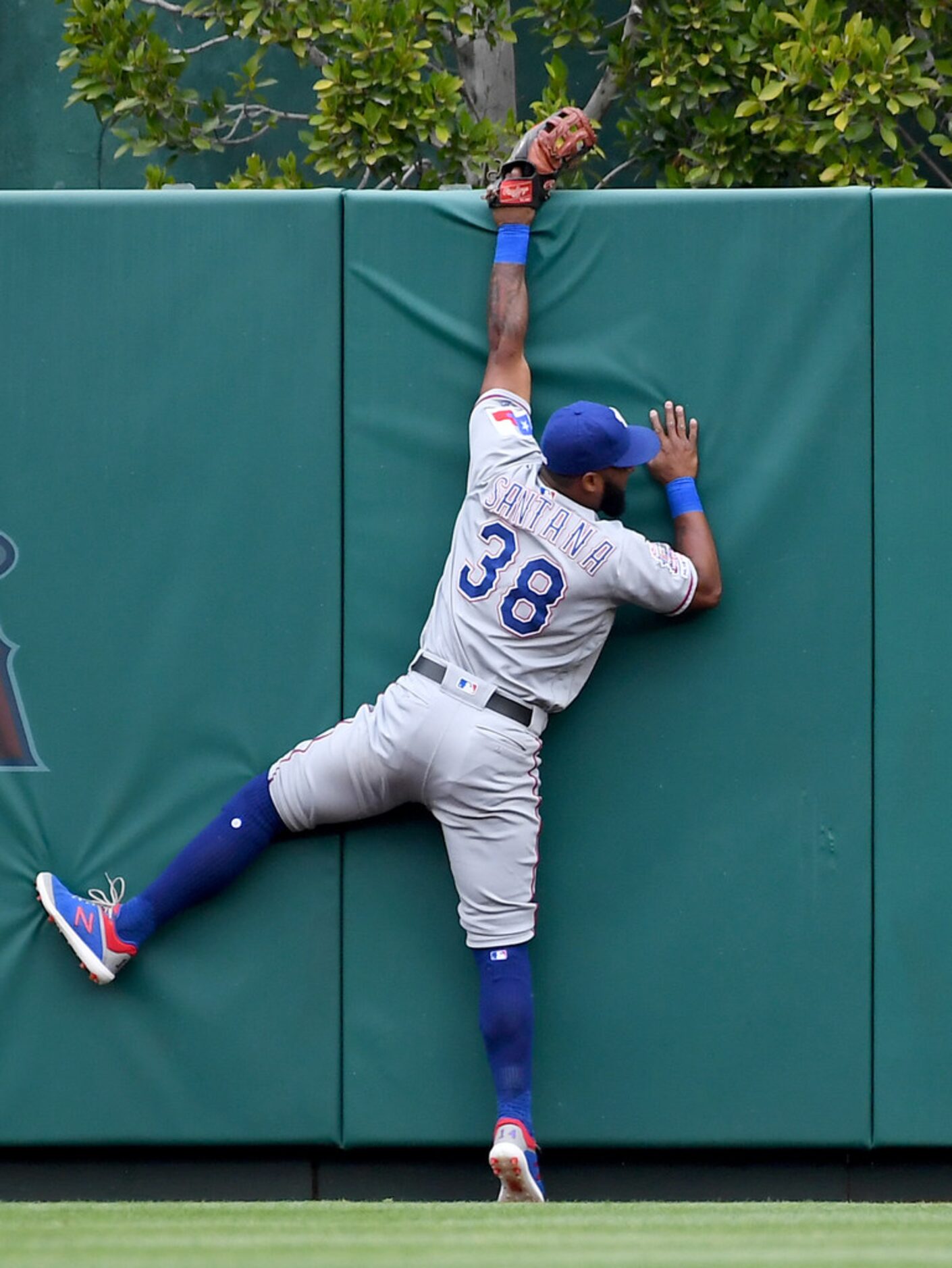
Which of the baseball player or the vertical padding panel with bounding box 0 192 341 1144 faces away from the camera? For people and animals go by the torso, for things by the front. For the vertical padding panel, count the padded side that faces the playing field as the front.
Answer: the baseball player

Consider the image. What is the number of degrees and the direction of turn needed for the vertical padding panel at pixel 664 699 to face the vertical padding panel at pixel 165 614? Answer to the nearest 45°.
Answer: approximately 90° to its right

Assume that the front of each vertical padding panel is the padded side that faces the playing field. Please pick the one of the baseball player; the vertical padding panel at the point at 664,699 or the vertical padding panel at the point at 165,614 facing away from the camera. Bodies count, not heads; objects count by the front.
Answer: the baseball player

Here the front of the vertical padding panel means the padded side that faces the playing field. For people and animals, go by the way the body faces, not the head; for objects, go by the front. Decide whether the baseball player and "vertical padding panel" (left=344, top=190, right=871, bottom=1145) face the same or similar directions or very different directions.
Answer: very different directions

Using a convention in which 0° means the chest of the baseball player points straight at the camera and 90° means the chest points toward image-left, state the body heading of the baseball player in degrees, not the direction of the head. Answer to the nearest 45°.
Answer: approximately 180°

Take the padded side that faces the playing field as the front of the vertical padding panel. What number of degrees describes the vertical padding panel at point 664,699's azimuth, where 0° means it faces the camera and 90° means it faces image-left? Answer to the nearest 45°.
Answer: approximately 0°

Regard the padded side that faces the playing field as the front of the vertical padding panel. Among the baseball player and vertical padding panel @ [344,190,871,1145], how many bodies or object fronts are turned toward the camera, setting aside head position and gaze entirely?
1

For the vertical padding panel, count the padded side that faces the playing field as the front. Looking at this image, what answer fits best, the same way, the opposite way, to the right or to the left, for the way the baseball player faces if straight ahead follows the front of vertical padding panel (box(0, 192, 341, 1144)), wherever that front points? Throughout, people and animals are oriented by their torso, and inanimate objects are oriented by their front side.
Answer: the opposite way

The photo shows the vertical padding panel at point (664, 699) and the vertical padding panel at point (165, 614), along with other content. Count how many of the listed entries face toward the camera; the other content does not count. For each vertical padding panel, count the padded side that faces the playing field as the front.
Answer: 2

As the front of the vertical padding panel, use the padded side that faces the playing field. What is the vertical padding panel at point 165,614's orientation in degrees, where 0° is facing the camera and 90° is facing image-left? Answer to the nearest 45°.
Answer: approximately 0°
